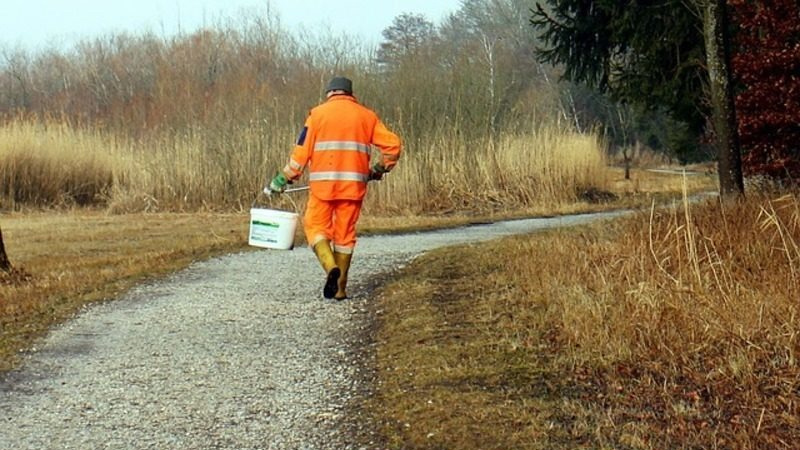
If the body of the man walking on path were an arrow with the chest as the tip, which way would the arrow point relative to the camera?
away from the camera

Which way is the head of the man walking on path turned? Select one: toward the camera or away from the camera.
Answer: away from the camera
